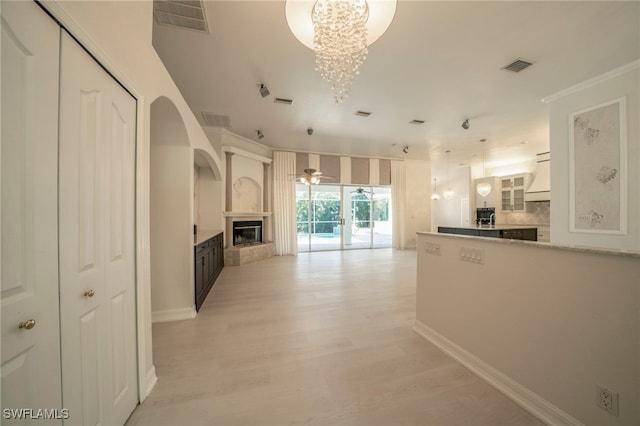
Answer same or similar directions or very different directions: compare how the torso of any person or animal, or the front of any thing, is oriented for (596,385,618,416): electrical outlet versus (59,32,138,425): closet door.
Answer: very different directions

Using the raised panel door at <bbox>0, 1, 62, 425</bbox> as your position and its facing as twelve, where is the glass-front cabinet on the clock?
The glass-front cabinet is roughly at 11 o'clock from the raised panel door.

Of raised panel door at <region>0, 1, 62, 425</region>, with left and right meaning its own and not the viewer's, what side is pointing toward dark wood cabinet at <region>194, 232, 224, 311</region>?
left

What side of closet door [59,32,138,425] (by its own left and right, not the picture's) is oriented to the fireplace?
left

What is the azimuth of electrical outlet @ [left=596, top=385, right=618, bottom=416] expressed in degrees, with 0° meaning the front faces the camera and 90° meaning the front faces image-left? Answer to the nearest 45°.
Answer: approximately 45°

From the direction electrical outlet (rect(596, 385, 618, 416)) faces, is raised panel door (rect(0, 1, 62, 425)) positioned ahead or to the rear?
ahead

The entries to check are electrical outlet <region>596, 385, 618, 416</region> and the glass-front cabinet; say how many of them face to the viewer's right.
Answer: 0

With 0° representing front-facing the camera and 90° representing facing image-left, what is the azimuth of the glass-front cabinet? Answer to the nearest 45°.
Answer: approximately 45°

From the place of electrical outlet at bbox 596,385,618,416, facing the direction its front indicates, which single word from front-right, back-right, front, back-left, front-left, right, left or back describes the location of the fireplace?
front-right

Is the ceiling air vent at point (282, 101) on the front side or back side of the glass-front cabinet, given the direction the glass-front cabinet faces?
on the front side

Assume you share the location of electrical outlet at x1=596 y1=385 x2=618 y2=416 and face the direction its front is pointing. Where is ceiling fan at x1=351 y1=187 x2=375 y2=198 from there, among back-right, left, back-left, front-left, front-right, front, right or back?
right
